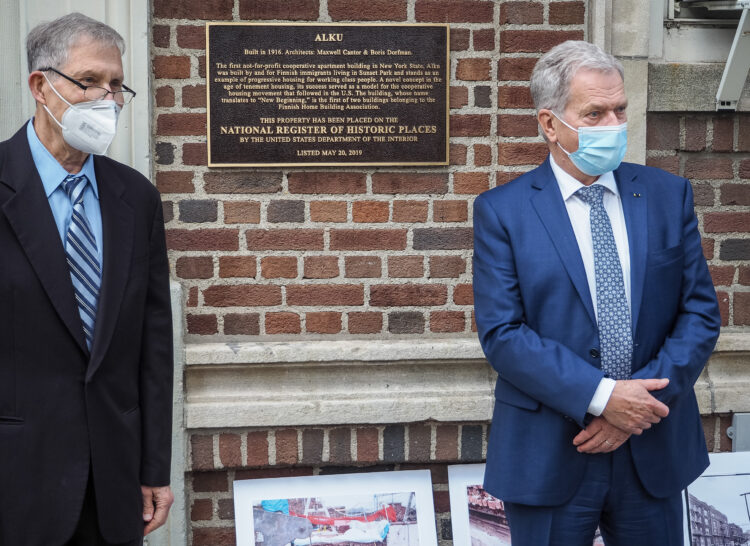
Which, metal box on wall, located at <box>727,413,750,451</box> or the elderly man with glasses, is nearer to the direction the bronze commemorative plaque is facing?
the elderly man with glasses

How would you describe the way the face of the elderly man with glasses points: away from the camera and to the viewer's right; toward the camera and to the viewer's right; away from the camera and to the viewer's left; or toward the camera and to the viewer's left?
toward the camera and to the viewer's right

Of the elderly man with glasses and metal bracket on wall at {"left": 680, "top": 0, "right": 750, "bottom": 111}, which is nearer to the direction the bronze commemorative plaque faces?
the elderly man with glasses

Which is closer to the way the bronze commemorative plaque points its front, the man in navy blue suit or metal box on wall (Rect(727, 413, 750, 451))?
the man in navy blue suit

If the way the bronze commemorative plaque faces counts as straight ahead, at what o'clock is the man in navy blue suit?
The man in navy blue suit is roughly at 11 o'clock from the bronze commemorative plaque.

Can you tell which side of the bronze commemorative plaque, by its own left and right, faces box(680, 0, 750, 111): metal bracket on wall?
left

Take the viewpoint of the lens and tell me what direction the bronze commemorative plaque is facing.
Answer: facing the viewer

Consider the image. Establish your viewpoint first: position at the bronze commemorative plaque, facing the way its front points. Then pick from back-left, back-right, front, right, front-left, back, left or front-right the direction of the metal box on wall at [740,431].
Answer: left

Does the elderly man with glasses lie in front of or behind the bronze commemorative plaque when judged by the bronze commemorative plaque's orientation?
in front

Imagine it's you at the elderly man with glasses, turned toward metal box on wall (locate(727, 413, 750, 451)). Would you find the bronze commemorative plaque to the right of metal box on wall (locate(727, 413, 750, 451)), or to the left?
left

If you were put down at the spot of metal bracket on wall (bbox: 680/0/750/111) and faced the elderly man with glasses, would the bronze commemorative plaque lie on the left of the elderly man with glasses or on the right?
right
